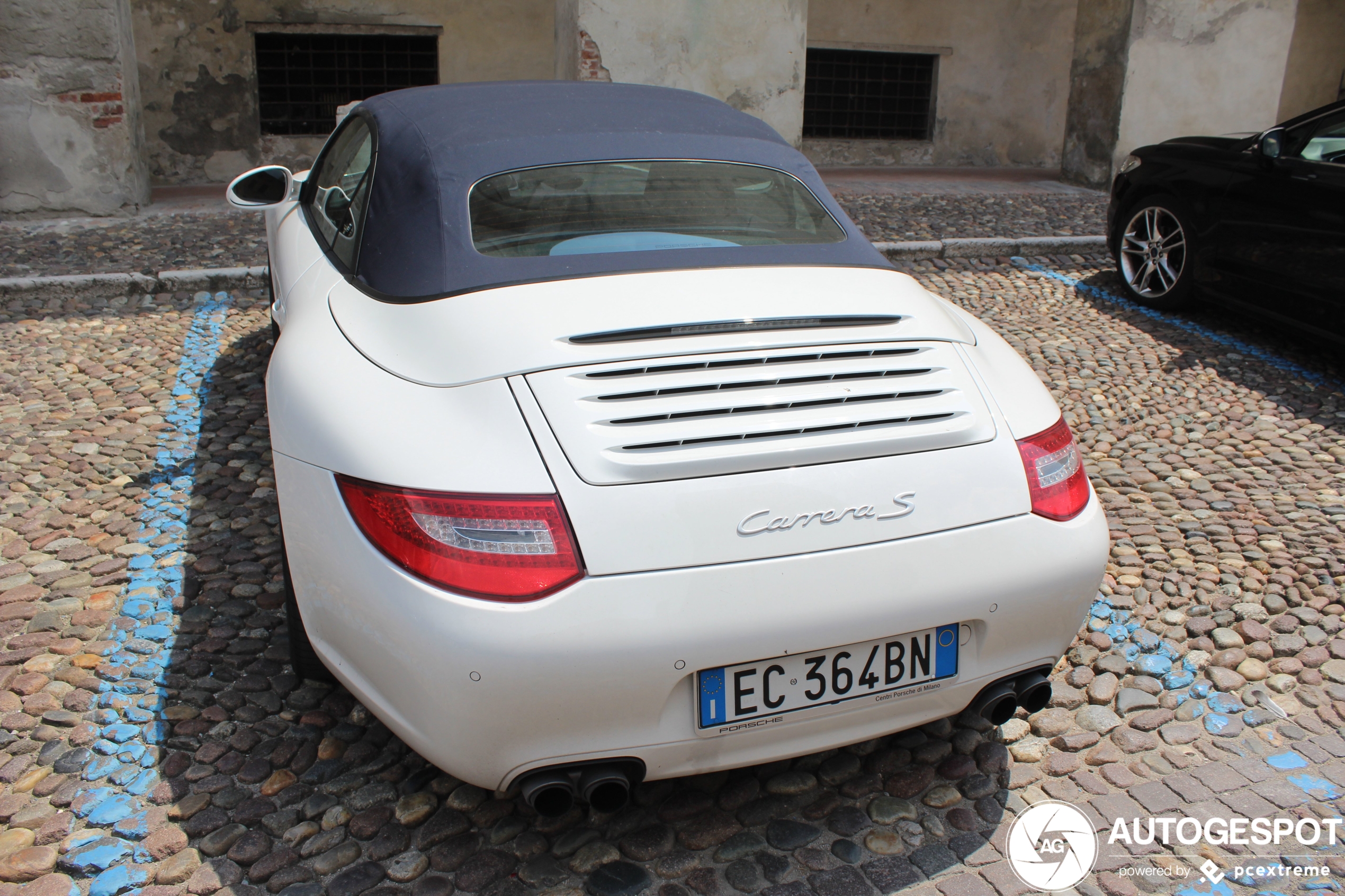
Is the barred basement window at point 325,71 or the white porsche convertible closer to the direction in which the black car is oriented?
the barred basement window

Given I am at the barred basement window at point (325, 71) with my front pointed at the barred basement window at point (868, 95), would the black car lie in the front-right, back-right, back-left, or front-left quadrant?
front-right

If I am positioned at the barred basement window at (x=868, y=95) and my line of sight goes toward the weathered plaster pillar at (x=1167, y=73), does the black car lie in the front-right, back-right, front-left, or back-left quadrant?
front-right

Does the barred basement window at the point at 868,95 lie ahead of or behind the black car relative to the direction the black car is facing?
ahead

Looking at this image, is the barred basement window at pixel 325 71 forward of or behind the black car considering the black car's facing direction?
forward

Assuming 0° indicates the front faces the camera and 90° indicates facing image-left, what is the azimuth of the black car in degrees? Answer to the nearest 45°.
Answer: approximately 135°
